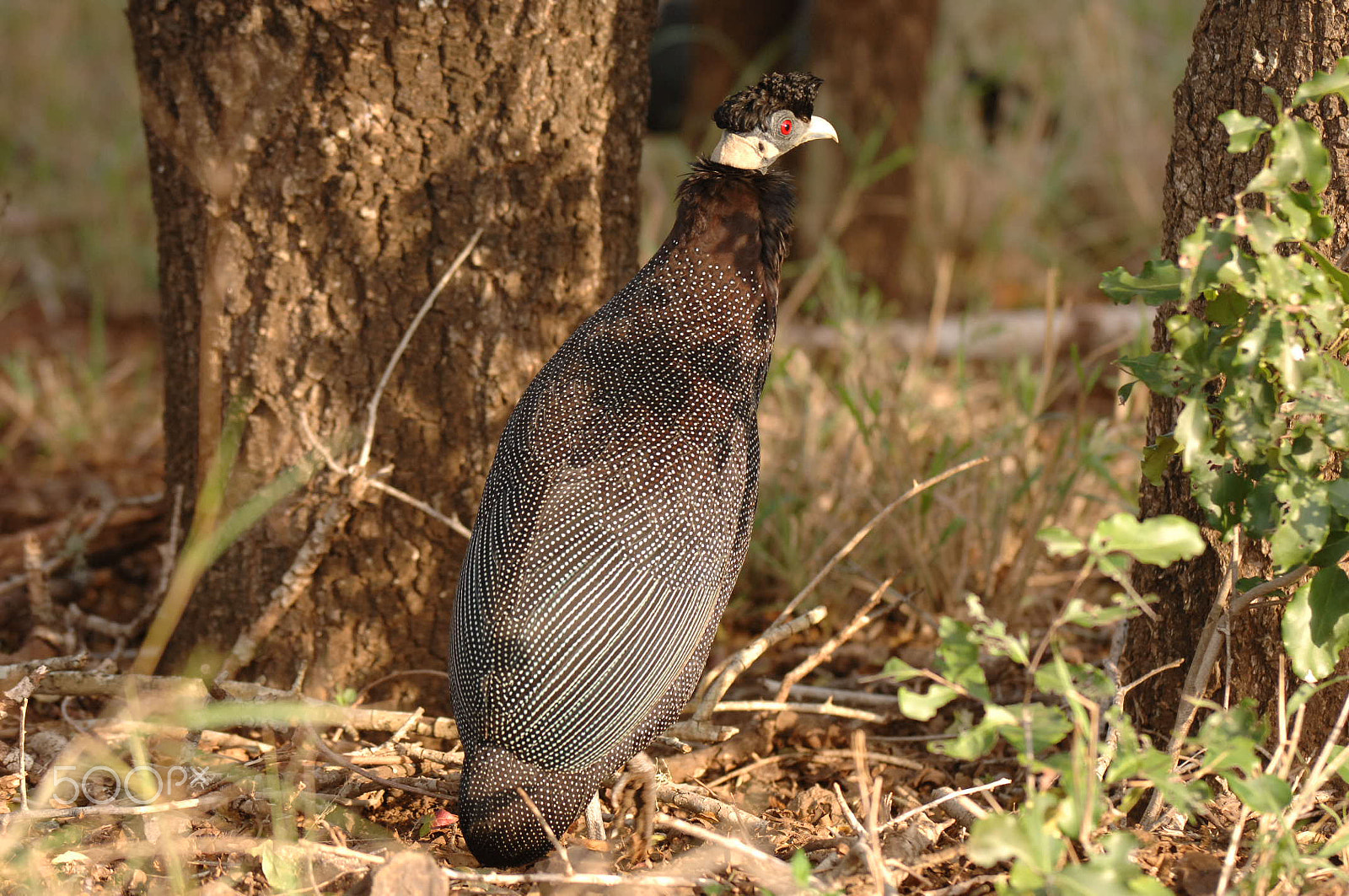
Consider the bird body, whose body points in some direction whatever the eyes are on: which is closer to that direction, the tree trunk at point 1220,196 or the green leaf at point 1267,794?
the tree trunk

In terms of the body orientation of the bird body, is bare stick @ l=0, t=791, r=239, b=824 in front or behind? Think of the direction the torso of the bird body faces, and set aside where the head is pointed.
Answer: behind

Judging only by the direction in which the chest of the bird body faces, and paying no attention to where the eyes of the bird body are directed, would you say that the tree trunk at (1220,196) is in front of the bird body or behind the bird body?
in front

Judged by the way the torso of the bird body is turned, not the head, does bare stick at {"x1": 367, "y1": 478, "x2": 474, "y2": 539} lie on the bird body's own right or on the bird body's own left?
on the bird body's own left

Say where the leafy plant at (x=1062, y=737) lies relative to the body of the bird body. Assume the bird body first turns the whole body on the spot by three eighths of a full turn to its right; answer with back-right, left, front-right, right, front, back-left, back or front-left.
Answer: front-left

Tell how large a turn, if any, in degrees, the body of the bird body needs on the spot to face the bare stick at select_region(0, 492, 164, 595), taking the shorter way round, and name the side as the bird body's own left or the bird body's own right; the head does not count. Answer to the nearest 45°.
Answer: approximately 90° to the bird body's own left

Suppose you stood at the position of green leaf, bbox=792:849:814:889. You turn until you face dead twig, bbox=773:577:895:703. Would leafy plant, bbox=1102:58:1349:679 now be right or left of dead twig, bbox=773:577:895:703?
right

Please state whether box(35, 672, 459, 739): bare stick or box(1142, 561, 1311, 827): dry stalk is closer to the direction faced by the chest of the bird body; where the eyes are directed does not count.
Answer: the dry stalk

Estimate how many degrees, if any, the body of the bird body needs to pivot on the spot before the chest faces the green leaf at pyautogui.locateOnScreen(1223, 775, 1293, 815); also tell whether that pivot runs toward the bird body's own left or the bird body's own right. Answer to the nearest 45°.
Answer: approximately 90° to the bird body's own right

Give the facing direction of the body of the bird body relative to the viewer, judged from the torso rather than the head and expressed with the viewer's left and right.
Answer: facing away from the viewer and to the right of the viewer

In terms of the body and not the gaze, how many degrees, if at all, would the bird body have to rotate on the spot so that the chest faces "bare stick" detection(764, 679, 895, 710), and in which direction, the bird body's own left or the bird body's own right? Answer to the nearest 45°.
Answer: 0° — it already faces it
